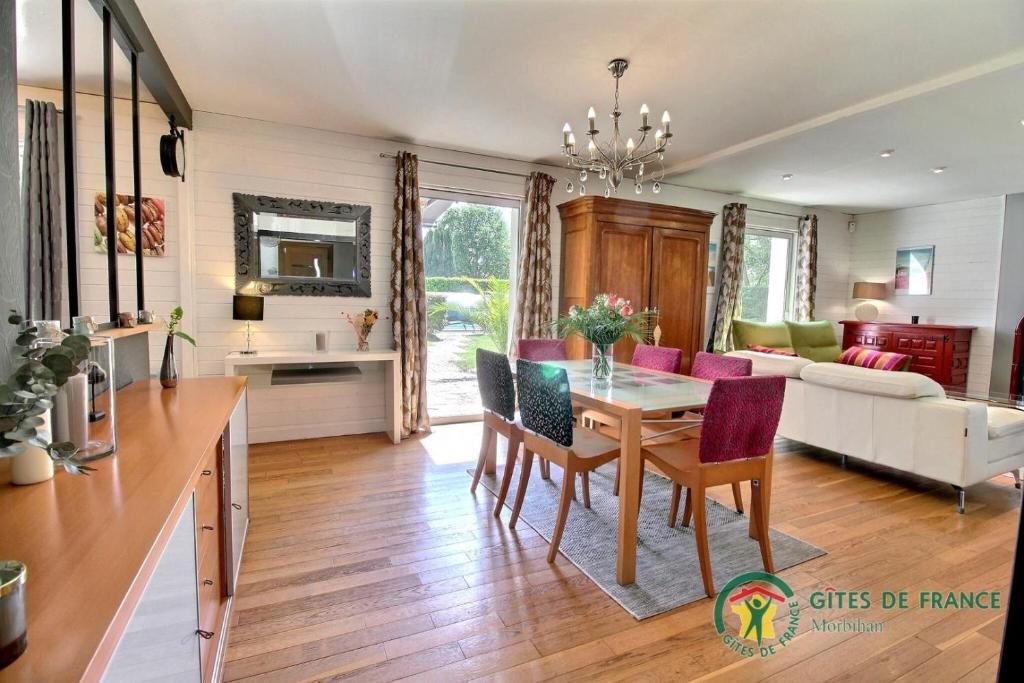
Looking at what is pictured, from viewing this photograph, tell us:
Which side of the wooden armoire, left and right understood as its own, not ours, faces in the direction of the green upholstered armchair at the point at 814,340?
left

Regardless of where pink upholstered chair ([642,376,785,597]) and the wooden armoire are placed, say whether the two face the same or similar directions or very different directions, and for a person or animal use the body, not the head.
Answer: very different directions

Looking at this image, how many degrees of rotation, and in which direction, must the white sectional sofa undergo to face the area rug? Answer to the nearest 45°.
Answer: approximately 180°

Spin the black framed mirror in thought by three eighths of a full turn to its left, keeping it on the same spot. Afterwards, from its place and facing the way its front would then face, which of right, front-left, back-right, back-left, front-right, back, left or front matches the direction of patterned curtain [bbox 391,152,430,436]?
right

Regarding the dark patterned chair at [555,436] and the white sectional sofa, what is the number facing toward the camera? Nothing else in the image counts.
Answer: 0

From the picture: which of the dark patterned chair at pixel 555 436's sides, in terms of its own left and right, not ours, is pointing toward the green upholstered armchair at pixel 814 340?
front

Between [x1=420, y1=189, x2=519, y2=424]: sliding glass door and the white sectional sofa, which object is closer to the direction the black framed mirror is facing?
the white sectional sofa

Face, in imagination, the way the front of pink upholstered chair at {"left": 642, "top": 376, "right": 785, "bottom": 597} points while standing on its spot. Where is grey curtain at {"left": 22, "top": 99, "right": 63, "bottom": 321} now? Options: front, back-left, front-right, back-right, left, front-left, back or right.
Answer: left

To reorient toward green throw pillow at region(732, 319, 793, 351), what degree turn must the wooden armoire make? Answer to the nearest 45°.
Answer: approximately 90° to its left

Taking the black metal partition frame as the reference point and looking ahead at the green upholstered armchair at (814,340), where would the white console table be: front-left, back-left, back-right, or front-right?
front-left

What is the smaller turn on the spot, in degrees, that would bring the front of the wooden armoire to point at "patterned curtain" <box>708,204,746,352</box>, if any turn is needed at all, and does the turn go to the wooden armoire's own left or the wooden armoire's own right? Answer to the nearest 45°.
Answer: approximately 90° to the wooden armoire's own left

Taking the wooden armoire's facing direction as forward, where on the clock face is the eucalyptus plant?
The eucalyptus plant is roughly at 2 o'clock from the wooden armoire.

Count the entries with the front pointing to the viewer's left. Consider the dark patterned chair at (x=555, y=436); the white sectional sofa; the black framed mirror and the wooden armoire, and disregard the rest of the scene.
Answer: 0

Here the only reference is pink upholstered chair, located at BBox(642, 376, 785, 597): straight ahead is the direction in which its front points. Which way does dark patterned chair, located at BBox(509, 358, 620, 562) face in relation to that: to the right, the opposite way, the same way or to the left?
to the right

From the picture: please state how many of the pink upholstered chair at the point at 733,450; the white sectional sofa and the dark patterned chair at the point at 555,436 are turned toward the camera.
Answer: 0

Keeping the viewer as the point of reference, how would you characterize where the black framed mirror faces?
facing the viewer and to the right of the viewer

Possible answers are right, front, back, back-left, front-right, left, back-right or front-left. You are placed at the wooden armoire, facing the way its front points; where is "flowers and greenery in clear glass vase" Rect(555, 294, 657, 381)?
front-right

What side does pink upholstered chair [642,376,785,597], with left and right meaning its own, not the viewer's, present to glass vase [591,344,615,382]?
front
